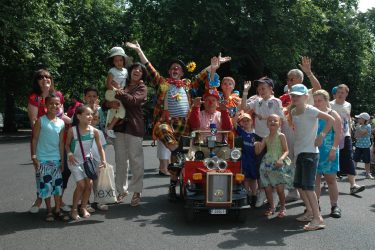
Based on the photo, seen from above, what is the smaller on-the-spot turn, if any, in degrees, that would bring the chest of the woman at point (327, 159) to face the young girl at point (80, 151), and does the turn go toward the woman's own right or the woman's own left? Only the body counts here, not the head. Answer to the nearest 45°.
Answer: approximately 45° to the woman's own right

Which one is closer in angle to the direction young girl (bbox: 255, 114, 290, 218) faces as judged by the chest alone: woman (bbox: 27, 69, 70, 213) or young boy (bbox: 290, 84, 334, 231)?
the young boy

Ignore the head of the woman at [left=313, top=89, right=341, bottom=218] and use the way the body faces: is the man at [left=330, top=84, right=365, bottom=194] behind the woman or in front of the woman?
behind

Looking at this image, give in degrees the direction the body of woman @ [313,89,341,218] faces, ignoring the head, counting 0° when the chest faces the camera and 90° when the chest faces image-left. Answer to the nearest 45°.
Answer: approximately 45°

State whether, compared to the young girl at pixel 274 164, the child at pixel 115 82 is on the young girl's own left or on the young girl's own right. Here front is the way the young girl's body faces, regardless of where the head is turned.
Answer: on the young girl's own right

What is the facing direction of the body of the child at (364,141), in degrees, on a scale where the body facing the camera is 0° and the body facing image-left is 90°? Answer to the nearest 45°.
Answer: approximately 45°

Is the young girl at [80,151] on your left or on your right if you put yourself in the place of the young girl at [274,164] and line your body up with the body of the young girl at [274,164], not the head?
on your right

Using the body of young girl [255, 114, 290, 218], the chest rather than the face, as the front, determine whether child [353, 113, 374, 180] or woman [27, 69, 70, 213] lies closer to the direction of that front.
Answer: the woman
